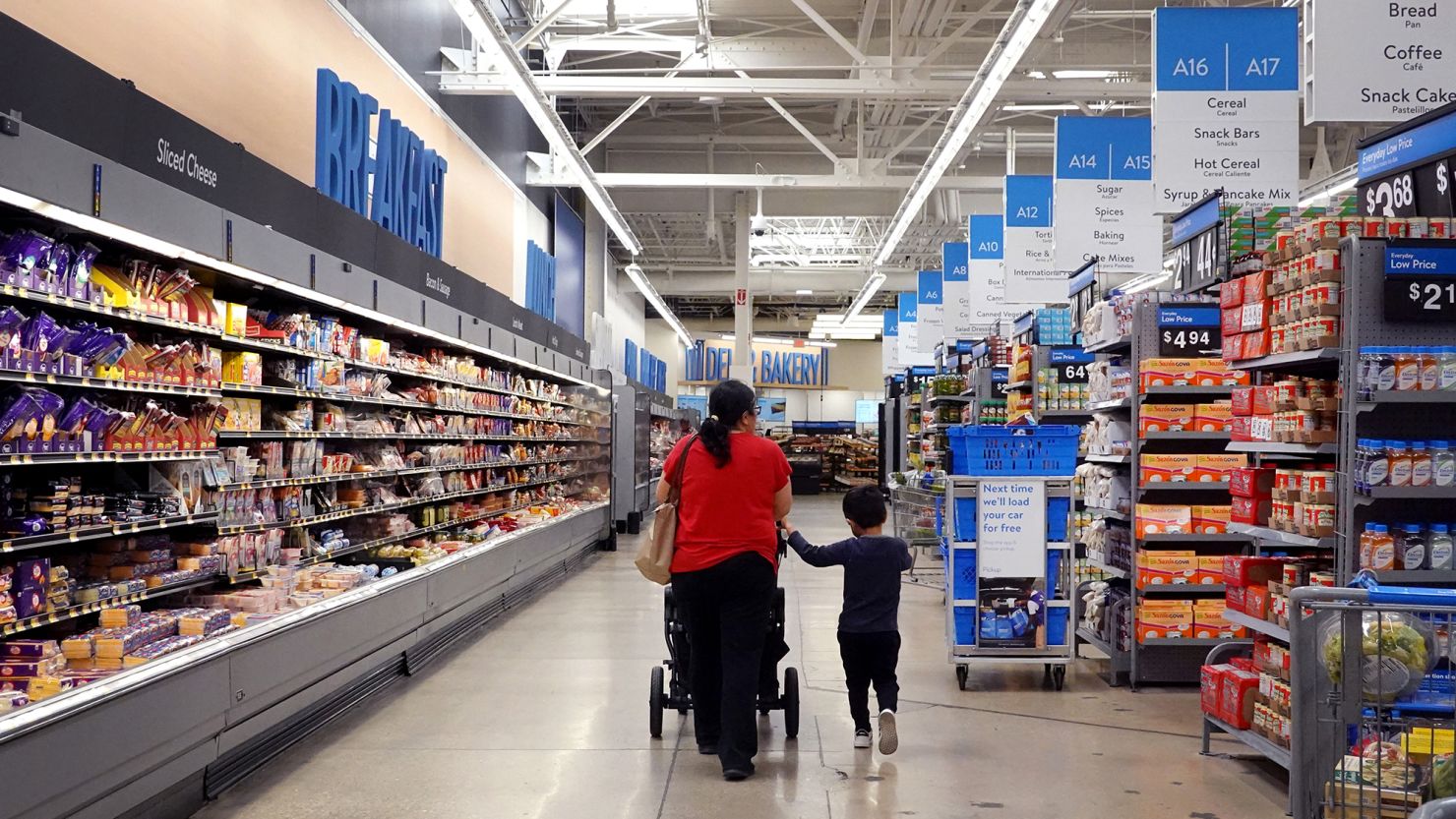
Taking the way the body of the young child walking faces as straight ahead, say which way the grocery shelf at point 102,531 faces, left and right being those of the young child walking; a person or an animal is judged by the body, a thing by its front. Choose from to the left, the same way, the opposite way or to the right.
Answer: to the right

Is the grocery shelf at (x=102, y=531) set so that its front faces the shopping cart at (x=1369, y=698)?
yes

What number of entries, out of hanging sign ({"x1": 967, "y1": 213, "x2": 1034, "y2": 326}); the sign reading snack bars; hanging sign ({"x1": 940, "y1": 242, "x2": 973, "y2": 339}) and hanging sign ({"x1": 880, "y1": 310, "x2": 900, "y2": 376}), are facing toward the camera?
4

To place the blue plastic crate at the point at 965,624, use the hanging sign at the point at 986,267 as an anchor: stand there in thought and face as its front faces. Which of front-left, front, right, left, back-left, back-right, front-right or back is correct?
front

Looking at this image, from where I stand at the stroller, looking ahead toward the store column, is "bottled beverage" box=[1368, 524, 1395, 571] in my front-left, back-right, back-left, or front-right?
back-right

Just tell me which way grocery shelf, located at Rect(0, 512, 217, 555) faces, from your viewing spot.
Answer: facing the viewer and to the right of the viewer

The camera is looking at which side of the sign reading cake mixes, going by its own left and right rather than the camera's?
front

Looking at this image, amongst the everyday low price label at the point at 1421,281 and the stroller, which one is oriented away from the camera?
the stroller

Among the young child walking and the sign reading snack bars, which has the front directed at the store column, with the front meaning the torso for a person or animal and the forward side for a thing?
the young child walking

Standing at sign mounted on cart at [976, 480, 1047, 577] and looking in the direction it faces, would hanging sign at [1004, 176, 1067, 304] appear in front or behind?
behind

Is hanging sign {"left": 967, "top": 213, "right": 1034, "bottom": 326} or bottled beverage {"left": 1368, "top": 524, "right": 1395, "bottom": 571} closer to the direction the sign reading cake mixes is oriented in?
the bottled beverage

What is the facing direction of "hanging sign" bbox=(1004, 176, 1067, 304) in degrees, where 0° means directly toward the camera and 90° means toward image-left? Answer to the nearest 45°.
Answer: approximately 0°

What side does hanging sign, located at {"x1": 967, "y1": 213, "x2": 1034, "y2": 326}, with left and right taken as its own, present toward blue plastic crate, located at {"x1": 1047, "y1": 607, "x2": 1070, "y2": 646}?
front

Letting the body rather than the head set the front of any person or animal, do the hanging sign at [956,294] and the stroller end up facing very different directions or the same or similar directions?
very different directions

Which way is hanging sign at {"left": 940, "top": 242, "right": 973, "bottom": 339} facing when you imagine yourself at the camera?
facing the viewer
